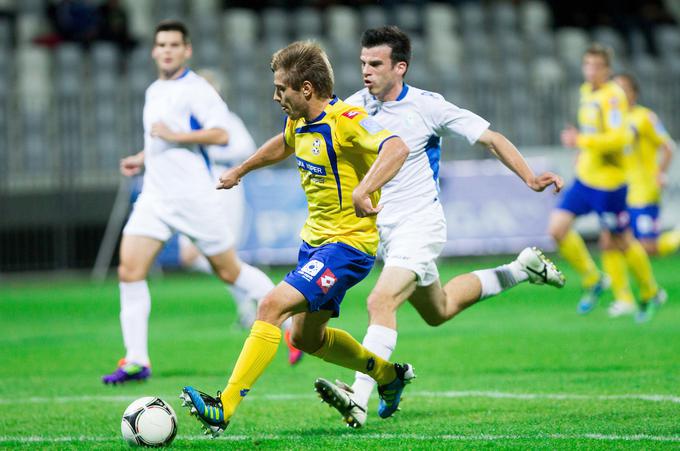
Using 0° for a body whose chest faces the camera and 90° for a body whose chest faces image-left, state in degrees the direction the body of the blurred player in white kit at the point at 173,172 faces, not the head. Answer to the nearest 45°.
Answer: approximately 45°

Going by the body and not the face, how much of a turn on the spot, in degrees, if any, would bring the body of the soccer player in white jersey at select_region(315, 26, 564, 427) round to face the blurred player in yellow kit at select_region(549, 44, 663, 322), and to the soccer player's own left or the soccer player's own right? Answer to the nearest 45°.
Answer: approximately 135° to the soccer player's own right

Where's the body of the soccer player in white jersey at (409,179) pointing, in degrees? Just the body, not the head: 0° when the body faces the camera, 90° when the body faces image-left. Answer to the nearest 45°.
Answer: approximately 45°

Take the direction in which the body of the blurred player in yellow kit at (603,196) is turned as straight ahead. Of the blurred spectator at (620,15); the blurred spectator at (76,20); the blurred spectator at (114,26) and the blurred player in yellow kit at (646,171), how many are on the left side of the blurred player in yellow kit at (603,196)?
0

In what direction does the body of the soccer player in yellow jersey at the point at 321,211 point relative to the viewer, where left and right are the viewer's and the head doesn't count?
facing the viewer and to the left of the viewer

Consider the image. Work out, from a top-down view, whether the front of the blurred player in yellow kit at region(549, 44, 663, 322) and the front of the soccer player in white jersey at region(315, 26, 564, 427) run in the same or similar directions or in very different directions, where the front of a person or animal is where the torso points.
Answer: same or similar directions

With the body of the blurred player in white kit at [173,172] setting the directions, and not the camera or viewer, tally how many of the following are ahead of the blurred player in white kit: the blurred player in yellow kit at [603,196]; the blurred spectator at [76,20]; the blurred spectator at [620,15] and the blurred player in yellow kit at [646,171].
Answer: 0

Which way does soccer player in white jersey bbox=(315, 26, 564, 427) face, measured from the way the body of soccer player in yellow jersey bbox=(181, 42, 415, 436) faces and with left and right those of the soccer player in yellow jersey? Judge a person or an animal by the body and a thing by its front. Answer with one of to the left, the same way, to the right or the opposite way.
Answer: the same way

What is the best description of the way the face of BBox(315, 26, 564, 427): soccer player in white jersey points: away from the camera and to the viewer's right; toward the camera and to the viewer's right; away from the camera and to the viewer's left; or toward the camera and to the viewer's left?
toward the camera and to the viewer's left

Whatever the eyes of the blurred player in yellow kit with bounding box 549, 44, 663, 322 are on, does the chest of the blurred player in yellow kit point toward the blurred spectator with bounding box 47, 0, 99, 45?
no

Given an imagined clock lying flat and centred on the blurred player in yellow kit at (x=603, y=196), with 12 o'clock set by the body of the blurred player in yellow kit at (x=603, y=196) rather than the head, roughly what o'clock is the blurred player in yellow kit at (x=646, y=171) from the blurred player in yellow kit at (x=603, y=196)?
the blurred player in yellow kit at (x=646, y=171) is roughly at 5 o'clock from the blurred player in yellow kit at (x=603, y=196).

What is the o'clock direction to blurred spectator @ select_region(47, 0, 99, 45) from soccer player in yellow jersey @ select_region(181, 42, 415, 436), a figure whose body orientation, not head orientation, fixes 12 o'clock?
The blurred spectator is roughly at 4 o'clock from the soccer player in yellow jersey.

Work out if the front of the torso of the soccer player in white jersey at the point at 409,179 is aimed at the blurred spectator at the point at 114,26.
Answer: no

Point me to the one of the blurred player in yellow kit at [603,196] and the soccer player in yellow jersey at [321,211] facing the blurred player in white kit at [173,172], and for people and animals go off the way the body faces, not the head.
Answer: the blurred player in yellow kit

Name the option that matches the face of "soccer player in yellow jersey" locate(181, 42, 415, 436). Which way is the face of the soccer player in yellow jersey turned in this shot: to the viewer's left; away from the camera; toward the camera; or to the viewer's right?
to the viewer's left

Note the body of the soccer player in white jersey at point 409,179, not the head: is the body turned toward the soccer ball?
yes

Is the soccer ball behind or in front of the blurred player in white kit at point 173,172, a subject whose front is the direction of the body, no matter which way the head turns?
in front

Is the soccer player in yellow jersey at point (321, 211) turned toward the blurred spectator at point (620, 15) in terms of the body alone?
no

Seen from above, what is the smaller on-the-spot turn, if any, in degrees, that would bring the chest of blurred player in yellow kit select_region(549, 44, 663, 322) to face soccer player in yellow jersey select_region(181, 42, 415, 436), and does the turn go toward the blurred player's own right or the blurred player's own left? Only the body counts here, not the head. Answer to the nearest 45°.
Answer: approximately 45° to the blurred player's own left
